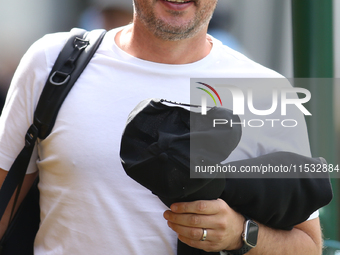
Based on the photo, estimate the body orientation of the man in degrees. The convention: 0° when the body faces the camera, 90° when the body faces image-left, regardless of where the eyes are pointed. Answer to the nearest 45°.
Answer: approximately 0°
